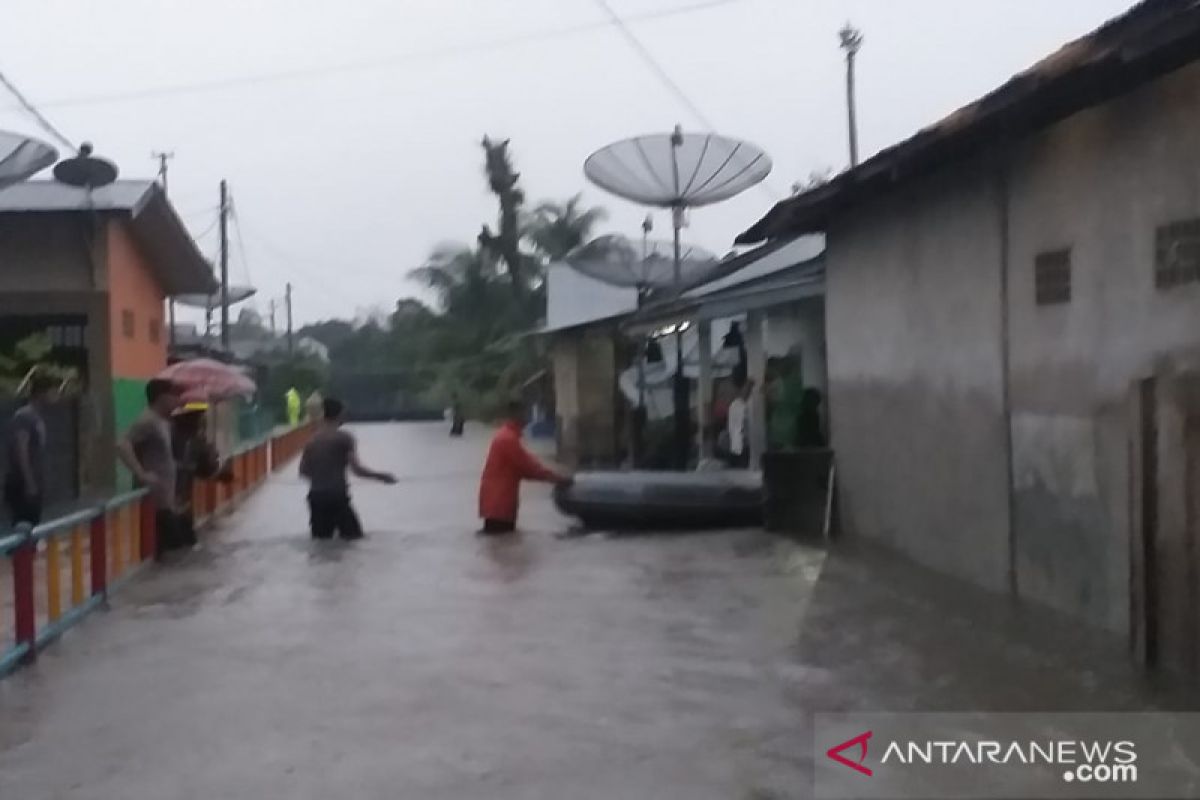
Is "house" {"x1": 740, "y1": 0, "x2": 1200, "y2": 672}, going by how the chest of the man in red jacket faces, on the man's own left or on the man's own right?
on the man's own right

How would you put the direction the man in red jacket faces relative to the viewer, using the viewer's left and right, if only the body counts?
facing to the right of the viewer

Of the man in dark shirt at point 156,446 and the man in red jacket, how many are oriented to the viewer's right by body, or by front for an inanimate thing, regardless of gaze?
2
